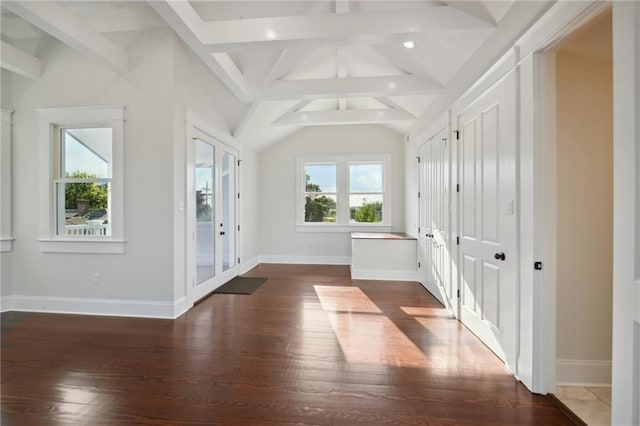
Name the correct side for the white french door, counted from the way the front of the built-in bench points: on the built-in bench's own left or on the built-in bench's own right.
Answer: on the built-in bench's own right

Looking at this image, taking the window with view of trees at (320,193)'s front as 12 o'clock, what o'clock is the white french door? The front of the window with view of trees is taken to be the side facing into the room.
The white french door is roughly at 1 o'clock from the window with view of trees.

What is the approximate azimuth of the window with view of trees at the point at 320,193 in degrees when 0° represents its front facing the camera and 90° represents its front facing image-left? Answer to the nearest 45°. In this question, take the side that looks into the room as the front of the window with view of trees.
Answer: approximately 0°

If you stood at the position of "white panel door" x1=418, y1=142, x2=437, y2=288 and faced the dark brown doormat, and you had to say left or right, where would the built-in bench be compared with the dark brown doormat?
right

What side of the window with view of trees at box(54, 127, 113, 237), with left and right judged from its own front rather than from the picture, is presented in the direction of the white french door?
left

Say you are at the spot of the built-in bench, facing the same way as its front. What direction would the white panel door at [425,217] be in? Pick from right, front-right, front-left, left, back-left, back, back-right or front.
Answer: front-left

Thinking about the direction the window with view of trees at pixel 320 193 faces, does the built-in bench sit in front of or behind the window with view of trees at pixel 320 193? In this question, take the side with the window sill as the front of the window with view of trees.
in front

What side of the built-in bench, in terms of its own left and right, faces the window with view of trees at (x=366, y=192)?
back

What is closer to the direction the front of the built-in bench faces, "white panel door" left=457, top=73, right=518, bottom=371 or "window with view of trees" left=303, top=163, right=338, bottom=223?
the white panel door
